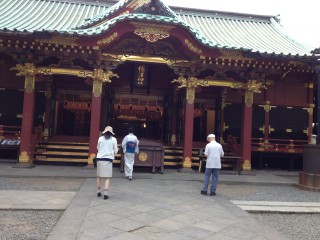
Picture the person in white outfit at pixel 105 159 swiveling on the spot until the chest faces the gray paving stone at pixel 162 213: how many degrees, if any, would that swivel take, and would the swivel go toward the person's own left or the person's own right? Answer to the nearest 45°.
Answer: approximately 135° to the person's own right

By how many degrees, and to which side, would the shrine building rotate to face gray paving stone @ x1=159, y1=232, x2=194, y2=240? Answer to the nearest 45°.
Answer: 0° — it already faces it

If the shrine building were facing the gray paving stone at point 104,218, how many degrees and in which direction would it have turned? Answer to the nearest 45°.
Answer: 0° — it already faces it

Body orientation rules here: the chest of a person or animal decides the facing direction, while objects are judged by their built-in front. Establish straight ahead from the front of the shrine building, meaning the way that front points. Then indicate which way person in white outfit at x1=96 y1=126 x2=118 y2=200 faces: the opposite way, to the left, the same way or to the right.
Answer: the opposite way

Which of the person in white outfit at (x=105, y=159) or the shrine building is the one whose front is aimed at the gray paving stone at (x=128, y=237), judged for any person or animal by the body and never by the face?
the shrine building

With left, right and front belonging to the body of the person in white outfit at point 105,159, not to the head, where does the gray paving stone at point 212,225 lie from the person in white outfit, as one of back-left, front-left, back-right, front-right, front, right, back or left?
back-right

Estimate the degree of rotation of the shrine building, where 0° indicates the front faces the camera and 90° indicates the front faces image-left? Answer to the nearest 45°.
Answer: approximately 0°

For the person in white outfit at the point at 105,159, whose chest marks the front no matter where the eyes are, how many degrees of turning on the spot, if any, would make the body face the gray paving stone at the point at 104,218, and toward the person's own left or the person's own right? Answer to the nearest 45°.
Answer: approximately 180°

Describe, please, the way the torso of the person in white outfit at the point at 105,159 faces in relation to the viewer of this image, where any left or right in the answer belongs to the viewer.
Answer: facing away from the viewer

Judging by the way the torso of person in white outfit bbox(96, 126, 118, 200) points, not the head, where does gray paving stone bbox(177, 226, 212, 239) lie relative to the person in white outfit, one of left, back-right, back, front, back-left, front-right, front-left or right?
back-right

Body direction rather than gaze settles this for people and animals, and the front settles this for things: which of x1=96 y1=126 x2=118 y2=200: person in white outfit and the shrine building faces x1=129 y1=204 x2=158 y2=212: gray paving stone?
the shrine building

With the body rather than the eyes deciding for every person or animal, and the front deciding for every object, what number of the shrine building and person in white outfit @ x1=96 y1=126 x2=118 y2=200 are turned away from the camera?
1

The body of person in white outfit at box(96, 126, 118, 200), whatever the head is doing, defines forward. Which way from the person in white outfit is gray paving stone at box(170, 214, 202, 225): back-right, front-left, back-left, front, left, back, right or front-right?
back-right

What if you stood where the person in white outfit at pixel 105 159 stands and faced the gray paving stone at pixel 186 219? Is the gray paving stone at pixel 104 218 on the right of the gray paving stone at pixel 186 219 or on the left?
right

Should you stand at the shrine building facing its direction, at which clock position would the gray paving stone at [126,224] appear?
The gray paving stone is roughly at 12 o'clock from the shrine building.

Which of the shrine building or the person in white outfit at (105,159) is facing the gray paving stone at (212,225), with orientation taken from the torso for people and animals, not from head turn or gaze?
the shrine building

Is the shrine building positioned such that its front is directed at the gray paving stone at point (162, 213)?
yes

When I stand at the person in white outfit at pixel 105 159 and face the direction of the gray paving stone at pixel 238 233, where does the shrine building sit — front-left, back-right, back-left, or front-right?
back-left
